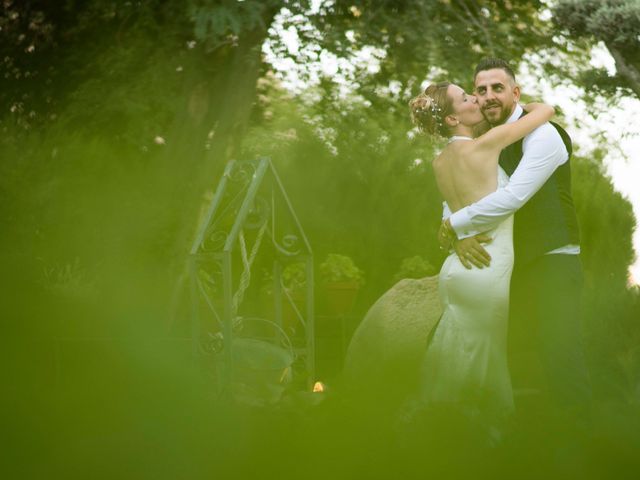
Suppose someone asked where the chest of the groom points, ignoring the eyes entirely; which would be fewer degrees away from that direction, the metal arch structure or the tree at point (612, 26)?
the metal arch structure

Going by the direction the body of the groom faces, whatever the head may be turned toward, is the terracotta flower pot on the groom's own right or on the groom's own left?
on the groom's own right

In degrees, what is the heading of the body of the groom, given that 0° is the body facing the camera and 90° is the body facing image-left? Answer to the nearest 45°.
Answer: approximately 90°

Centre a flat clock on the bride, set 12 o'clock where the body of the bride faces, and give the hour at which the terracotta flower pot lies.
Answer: The terracotta flower pot is roughly at 10 o'clock from the bride.

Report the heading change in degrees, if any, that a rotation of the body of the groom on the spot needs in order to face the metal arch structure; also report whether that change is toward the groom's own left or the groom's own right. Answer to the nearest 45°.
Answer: approximately 45° to the groom's own right

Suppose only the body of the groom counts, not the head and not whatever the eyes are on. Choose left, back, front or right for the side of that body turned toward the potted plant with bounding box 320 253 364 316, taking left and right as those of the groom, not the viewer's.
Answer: right

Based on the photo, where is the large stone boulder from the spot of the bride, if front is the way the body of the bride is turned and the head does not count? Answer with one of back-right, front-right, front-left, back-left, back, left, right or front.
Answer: front-left

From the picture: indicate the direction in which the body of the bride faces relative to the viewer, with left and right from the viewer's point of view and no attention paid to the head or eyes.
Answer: facing away from the viewer and to the right of the viewer
